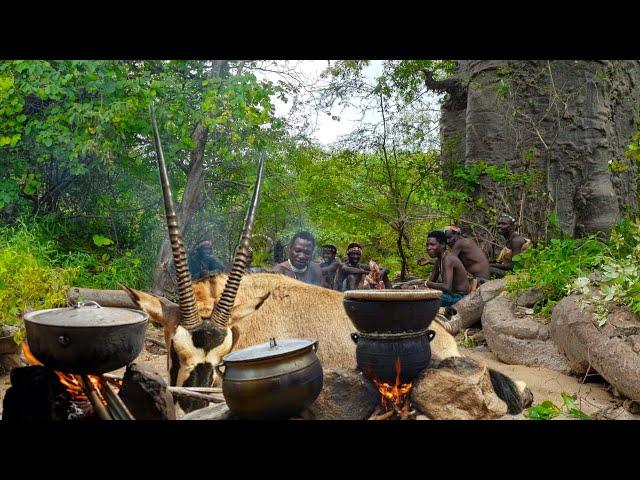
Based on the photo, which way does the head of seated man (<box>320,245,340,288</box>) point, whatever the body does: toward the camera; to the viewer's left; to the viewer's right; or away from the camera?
toward the camera

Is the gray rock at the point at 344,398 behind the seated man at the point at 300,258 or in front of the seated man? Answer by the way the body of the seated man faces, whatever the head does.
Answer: in front

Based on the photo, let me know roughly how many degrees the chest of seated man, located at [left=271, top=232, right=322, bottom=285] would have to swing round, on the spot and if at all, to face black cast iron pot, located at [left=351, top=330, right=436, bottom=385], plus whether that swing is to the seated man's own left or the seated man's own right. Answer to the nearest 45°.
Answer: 0° — they already face it

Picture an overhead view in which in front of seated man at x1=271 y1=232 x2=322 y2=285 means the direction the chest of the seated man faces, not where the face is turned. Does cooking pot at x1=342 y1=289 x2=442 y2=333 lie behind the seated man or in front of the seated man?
in front

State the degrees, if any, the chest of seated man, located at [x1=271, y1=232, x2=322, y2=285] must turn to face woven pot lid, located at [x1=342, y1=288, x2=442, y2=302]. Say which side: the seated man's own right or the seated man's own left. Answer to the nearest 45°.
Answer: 0° — they already face it

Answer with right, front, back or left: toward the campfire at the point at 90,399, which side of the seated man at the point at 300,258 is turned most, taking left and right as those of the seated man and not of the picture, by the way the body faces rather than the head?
front

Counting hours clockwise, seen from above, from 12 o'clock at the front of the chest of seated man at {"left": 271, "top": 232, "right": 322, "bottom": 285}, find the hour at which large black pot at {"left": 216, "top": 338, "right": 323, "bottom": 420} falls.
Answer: The large black pot is roughly at 12 o'clock from the seated man.

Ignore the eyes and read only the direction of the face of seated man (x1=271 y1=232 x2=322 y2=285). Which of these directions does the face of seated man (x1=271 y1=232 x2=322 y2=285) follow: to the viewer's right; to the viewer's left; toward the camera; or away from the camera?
toward the camera

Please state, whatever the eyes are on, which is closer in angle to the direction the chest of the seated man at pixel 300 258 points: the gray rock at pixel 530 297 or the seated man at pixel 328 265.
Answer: the gray rock

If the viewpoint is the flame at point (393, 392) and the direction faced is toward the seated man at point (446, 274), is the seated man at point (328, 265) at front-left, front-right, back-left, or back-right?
front-left

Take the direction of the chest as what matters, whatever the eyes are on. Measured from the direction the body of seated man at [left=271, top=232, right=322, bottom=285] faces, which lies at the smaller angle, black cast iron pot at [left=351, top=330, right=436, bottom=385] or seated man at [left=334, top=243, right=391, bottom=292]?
the black cast iron pot

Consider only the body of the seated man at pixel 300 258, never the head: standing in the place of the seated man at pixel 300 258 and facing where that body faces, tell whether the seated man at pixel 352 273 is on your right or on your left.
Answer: on your left

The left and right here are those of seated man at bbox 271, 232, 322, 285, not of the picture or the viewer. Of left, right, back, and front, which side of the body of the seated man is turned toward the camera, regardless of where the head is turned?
front
